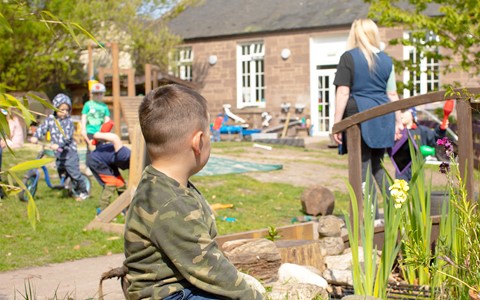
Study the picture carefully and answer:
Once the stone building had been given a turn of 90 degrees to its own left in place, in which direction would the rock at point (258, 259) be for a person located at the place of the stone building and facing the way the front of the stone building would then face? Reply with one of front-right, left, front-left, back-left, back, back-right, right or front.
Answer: front-right

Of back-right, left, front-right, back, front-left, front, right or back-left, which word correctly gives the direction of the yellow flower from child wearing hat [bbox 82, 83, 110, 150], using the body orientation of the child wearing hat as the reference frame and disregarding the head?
front

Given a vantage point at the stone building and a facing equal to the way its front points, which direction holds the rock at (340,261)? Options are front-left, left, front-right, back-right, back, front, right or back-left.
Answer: front-left

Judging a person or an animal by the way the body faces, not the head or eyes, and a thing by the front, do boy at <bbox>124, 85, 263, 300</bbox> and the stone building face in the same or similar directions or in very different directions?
very different directions

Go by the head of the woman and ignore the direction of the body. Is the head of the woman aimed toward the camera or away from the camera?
away from the camera

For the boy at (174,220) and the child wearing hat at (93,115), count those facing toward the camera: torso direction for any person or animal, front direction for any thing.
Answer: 1

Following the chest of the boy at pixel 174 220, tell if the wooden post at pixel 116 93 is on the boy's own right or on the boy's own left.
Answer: on the boy's own left

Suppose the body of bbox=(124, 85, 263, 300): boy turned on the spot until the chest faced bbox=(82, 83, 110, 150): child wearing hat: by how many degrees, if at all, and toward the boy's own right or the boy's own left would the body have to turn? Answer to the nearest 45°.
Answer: approximately 45° to the boy's own left

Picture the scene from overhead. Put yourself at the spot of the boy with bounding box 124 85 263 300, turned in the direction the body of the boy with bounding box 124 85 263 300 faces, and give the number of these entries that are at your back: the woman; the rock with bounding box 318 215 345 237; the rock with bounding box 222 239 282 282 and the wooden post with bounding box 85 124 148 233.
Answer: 0

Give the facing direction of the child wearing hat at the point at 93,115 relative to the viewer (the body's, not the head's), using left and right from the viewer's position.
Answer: facing the viewer

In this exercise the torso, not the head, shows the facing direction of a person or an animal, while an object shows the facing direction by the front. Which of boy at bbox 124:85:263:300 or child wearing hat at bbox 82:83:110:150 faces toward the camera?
the child wearing hat

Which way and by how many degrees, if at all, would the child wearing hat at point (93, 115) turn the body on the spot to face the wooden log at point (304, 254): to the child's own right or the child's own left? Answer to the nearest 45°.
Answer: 0° — they already face it

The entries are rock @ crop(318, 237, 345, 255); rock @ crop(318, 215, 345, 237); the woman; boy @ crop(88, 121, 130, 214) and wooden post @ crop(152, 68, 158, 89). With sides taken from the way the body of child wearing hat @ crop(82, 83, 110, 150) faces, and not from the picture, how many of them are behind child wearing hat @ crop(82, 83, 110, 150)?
1

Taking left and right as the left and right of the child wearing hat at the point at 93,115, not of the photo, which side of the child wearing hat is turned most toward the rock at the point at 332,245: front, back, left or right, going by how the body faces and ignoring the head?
front

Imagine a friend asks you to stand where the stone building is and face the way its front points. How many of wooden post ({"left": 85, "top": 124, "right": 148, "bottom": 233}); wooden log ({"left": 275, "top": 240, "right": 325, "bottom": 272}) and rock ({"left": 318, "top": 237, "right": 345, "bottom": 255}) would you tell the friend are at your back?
0

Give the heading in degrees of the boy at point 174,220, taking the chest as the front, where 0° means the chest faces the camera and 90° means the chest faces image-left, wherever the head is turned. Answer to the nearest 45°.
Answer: approximately 225°

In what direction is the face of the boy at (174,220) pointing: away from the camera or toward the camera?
away from the camera

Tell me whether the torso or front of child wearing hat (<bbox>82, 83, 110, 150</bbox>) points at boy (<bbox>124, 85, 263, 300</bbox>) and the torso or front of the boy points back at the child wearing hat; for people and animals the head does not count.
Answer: no
